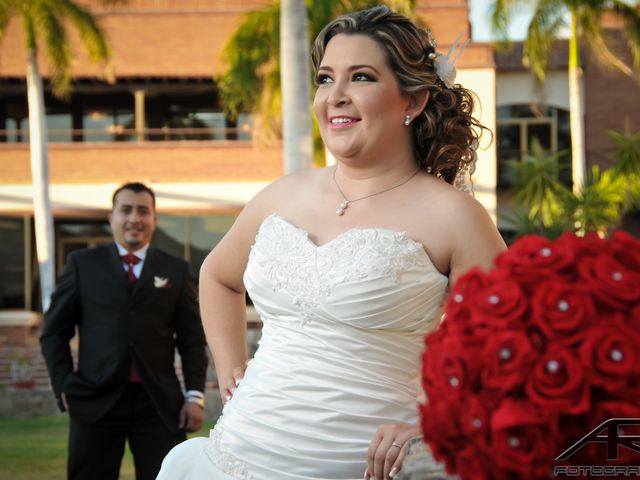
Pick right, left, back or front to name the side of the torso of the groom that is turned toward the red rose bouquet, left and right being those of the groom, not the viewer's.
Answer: front

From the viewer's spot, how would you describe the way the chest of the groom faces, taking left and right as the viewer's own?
facing the viewer

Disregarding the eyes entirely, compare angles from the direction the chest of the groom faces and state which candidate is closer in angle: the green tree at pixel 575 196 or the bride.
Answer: the bride

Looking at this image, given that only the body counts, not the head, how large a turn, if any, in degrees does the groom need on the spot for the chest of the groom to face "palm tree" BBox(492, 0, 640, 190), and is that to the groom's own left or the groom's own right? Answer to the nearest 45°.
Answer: approximately 135° to the groom's own left

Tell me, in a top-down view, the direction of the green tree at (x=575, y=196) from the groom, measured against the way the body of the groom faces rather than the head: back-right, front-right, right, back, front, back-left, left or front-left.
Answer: back-left

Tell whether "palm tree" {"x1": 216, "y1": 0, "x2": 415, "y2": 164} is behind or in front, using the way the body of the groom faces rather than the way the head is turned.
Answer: behind

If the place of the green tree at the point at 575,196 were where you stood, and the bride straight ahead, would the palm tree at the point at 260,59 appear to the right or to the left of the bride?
right

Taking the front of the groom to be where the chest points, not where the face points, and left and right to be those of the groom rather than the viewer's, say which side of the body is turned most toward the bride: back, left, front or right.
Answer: front

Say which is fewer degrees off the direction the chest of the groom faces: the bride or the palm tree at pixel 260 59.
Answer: the bride

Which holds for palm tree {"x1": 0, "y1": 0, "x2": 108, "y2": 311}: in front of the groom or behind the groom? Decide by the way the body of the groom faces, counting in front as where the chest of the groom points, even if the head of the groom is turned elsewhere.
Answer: behind
